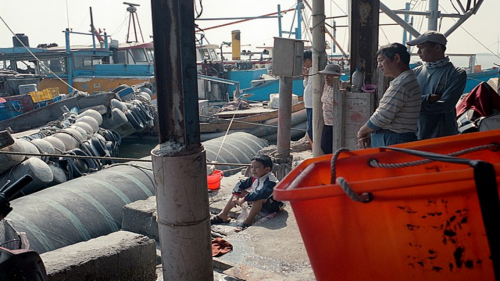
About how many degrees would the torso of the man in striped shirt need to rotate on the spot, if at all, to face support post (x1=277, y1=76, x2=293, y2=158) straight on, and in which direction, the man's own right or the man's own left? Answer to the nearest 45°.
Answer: approximately 45° to the man's own right

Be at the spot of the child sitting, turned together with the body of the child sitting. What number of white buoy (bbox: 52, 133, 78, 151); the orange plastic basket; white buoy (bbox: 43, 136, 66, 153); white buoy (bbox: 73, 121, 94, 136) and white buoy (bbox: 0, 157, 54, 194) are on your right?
4

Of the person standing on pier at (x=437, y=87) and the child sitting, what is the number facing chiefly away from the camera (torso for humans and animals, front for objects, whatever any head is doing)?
0

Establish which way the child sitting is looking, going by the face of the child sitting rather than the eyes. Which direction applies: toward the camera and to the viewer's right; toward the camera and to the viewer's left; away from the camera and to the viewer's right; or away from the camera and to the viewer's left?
toward the camera and to the viewer's left

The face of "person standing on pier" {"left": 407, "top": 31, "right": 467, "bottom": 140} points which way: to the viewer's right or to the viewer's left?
to the viewer's left

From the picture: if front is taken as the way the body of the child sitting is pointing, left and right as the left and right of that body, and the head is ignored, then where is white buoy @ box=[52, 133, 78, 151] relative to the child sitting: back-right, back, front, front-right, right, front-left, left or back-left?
right

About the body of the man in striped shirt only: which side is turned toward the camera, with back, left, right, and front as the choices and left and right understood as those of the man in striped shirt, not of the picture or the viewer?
left

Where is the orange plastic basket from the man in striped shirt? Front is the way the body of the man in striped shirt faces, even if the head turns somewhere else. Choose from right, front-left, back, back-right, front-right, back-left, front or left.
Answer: left

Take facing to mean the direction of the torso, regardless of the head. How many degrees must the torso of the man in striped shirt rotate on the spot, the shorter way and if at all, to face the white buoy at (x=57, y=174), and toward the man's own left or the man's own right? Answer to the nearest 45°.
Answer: approximately 45° to the man's own right

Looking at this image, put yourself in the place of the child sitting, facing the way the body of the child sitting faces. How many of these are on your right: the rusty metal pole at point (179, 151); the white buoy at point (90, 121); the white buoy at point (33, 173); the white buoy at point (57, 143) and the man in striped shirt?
3

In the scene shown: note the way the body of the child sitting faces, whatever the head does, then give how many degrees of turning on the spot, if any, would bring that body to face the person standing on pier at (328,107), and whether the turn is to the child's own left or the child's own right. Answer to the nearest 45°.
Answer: approximately 180°

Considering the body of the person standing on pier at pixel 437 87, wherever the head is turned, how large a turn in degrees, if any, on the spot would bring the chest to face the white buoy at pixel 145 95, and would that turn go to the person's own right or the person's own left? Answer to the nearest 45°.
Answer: approximately 90° to the person's own right

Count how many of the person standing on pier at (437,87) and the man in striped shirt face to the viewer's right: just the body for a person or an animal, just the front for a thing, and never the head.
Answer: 0

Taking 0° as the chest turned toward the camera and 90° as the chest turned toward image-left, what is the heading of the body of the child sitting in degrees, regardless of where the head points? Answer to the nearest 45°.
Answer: approximately 45°

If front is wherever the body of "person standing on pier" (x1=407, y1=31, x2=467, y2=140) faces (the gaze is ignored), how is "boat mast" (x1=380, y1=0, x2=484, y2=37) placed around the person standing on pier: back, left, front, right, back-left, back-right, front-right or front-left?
back-right
